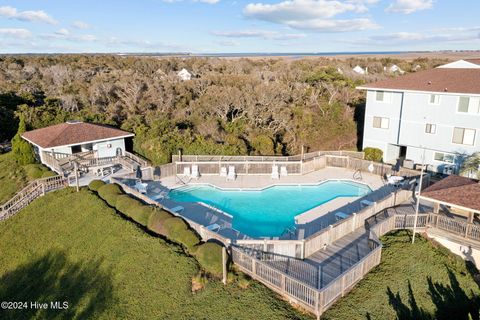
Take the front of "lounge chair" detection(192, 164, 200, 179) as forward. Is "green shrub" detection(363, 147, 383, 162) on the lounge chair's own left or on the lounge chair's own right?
on the lounge chair's own left

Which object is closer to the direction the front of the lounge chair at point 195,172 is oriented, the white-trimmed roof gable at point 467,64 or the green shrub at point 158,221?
the green shrub

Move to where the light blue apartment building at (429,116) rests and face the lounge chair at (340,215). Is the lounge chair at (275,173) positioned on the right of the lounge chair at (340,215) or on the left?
right

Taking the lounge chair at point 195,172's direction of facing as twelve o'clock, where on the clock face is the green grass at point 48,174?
The green grass is roughly at 3 o'clock from the lounge chair.

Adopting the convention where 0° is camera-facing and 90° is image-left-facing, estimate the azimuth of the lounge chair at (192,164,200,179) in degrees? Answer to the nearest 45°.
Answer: approximately 0°

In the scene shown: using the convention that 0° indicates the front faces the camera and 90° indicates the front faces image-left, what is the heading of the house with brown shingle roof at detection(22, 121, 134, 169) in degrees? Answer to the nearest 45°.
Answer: approximately 315°

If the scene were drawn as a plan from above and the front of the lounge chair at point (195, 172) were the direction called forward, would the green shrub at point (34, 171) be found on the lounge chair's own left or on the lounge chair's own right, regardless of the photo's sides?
on the lounge chair's own right
